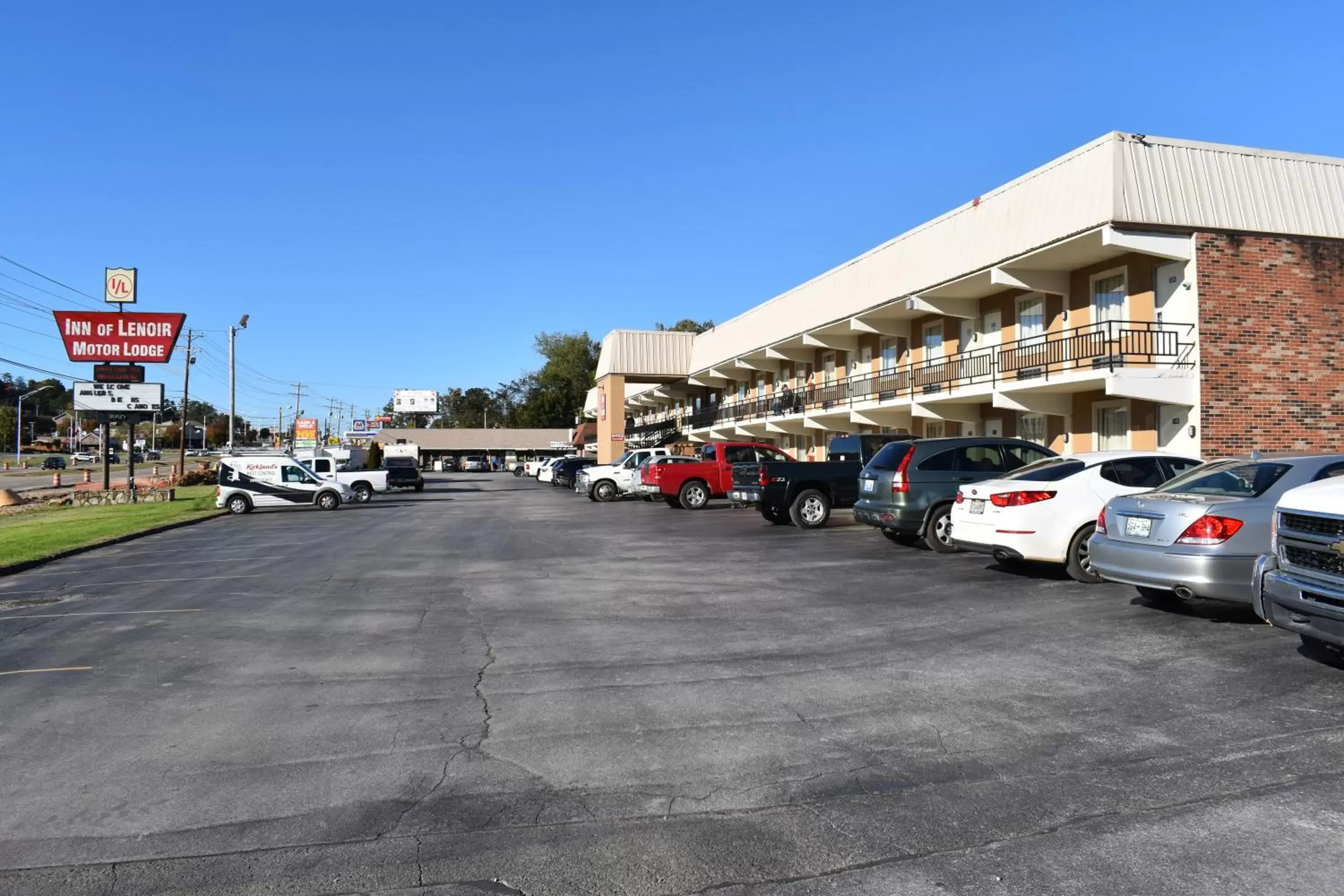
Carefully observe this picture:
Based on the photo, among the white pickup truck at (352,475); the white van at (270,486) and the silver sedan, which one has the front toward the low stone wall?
the white pickup truck

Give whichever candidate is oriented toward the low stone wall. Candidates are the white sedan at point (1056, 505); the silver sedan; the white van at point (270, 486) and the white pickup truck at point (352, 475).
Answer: the white pickup truck

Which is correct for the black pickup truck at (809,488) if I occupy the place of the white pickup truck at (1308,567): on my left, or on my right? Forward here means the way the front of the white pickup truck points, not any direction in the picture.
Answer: on my right

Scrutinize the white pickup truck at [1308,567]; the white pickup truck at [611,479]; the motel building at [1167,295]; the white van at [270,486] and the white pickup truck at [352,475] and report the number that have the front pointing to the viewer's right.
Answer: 1

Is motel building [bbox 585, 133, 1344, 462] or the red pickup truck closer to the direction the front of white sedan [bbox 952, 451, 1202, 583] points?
the motel building

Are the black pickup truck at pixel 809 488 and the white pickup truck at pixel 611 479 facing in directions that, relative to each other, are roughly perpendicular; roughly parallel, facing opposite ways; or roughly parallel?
roughly parallel, facing opposite ways

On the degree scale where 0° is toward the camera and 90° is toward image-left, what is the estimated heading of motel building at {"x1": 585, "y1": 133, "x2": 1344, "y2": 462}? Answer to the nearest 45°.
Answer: approximately 45°

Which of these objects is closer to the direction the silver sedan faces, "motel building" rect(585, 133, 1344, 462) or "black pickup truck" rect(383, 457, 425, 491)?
the motel building

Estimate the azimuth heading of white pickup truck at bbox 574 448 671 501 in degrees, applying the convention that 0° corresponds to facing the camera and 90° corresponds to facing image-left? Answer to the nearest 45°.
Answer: approximately 45°

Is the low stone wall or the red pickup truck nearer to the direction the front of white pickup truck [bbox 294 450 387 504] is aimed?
the low stone wall

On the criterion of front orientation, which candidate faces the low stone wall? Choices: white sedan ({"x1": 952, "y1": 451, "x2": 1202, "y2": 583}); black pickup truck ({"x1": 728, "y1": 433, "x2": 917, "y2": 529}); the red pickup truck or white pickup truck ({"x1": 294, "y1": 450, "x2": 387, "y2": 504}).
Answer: the white pickup truck

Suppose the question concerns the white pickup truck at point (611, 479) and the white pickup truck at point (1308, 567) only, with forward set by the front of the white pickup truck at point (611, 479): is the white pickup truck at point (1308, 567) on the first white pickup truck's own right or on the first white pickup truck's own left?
on the first white pickup truck's own left

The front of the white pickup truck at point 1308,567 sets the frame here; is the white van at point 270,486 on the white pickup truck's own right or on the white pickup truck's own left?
on the white pickup truck's own right

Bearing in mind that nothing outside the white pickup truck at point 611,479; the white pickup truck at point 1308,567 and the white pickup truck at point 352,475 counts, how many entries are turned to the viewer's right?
0

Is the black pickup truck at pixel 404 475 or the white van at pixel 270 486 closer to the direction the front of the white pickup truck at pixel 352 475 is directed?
the white van

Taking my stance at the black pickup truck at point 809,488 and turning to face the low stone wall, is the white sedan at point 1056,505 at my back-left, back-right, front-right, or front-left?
back-left

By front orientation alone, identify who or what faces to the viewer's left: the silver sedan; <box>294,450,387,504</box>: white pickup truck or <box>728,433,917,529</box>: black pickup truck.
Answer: the white pickup truck

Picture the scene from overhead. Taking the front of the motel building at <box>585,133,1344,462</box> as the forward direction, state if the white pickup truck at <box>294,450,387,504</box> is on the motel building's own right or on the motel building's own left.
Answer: on the motel building's own right

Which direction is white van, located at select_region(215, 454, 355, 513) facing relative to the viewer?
to the viewer's right

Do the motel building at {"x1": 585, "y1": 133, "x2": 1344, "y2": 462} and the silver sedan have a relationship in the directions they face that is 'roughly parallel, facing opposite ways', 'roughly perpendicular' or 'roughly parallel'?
roughly parallel, facing opposite ways
